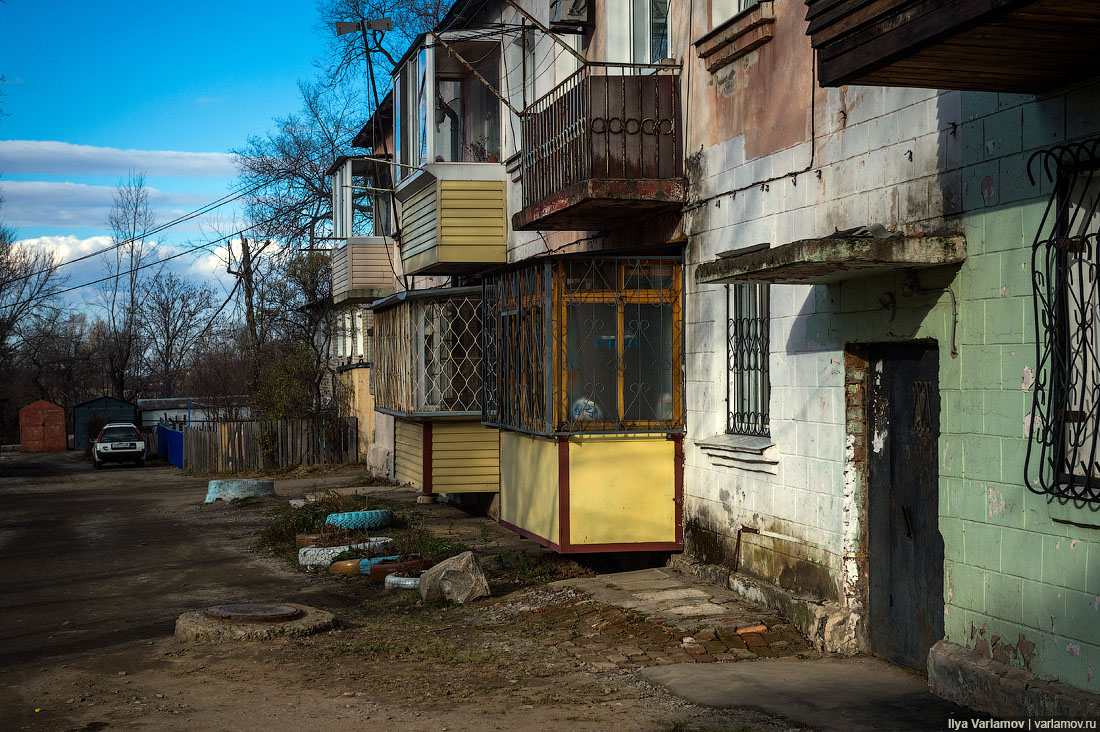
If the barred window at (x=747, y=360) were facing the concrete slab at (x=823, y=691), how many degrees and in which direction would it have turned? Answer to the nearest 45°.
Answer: approximately 45° to its left

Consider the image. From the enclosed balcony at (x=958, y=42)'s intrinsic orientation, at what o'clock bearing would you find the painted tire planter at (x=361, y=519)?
The painted tire planter is roughly at 3 o'clock from the enclosed balcony.

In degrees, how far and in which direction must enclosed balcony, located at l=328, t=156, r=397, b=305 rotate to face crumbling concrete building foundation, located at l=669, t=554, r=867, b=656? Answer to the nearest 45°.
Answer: approximately 90° to its left

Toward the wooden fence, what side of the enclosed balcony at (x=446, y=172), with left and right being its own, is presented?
right

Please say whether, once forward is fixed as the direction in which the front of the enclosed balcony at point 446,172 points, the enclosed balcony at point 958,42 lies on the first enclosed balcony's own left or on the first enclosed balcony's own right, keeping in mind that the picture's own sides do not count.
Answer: on the first enclosed balcony's own left

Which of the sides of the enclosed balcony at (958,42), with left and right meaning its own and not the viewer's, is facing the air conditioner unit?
right

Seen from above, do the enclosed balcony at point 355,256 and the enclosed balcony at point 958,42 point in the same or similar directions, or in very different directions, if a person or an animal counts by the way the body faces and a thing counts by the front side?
same or similar directions

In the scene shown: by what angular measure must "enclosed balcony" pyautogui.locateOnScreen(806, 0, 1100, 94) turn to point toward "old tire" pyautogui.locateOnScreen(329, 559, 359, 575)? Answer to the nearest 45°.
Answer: approximately 90° to its right

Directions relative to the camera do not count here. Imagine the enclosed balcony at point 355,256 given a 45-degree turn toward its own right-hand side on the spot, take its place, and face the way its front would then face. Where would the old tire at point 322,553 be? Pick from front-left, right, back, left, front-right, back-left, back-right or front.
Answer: back-left

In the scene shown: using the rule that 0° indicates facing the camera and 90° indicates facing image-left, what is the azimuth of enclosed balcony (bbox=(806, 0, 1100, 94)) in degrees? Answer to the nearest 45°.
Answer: approximately 45°

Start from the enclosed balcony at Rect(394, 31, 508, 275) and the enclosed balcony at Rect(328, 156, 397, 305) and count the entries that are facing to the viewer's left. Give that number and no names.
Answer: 2

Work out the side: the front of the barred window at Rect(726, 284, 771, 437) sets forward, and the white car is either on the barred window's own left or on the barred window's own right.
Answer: on the barred window's own right

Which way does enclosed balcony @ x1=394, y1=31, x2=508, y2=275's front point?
to the viewer's left

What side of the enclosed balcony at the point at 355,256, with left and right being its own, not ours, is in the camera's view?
left
